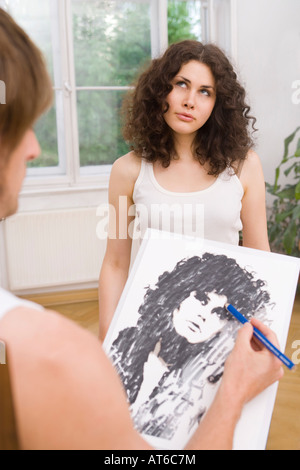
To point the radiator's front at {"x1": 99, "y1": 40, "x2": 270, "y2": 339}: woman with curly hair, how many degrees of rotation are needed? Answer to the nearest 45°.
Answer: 0° — it already faces them

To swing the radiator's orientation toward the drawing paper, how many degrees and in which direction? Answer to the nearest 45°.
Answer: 0° — it already faces it

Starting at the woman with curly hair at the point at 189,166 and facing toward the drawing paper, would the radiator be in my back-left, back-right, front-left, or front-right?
back-right

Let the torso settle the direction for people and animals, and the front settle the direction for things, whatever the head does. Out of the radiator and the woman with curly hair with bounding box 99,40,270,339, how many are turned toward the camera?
2

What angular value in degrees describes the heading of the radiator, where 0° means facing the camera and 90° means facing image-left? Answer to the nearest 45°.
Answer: approximately 0°
